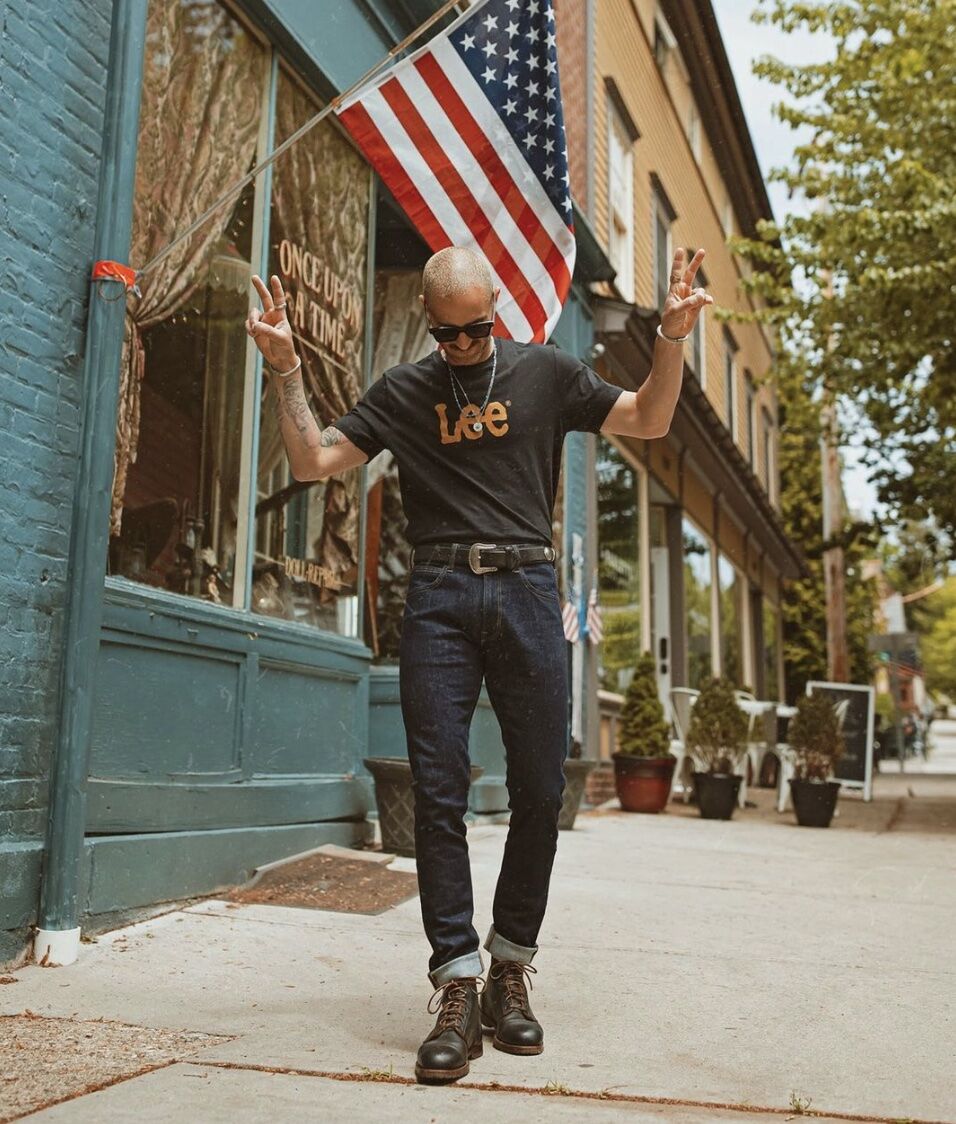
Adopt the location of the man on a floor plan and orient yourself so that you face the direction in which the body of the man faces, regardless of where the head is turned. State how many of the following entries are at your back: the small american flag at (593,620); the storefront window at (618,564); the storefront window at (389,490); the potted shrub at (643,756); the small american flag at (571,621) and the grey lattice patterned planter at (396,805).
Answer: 6

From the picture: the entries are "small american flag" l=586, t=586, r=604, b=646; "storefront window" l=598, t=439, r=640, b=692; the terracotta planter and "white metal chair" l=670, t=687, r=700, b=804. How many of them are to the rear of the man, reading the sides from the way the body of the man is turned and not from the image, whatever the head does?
4

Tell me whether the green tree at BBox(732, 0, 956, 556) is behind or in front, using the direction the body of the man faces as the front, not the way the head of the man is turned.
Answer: behind

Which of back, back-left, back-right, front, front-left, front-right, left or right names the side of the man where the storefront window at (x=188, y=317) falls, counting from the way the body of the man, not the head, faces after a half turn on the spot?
front-left

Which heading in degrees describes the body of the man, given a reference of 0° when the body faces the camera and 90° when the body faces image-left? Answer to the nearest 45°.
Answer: approximately 0°

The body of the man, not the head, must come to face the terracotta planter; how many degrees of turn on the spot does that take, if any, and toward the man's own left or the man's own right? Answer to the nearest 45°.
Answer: approximately 180°

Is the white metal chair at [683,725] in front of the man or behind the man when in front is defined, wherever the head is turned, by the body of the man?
behind

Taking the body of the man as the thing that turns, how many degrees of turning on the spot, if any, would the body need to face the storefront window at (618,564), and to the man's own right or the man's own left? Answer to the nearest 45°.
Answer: approximately 180°

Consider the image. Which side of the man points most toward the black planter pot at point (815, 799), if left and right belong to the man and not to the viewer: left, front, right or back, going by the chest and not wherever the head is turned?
back

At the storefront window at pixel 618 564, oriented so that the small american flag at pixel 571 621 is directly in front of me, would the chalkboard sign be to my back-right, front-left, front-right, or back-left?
back-left

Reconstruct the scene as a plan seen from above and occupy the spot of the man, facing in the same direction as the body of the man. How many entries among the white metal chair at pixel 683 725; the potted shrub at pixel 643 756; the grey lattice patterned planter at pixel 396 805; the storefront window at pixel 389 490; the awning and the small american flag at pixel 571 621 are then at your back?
6

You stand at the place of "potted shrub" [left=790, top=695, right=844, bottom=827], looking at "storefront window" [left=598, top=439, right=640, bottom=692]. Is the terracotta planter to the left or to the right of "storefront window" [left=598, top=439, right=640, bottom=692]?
left

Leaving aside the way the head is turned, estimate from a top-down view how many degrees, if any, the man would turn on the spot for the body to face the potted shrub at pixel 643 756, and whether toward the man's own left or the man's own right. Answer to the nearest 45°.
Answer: approximately 180°

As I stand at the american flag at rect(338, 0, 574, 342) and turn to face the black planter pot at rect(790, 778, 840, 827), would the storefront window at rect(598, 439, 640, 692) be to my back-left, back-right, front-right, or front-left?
front-left
